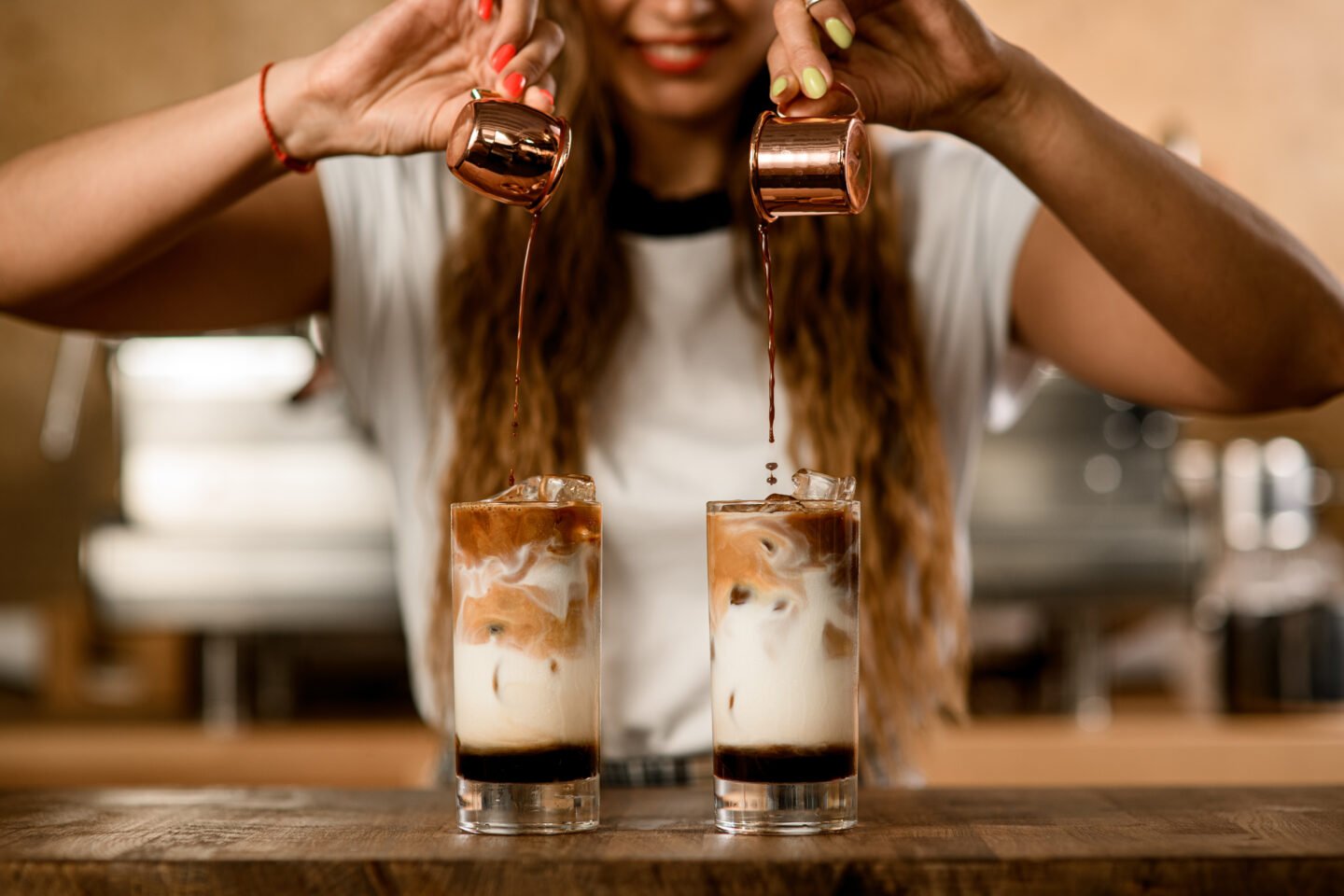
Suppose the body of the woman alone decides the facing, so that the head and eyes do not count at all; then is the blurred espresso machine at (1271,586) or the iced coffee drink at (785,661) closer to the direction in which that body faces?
the iced coffee drink

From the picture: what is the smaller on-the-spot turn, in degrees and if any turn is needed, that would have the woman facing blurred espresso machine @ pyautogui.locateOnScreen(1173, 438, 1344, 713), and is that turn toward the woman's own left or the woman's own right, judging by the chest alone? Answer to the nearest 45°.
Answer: approximately 135° to the woman's own left

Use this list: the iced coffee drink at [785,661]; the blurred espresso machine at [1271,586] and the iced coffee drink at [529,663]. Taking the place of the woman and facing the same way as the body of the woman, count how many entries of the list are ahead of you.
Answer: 2

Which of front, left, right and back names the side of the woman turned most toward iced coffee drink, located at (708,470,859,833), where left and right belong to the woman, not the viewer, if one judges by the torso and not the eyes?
front

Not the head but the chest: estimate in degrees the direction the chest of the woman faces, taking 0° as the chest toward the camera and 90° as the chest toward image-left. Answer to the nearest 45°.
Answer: approximately 0°

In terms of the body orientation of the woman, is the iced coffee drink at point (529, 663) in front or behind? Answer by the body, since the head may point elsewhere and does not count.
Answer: in front
